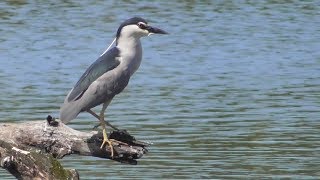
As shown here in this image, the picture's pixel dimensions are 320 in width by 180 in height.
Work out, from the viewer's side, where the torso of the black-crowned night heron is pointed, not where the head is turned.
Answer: to the viewer's right
